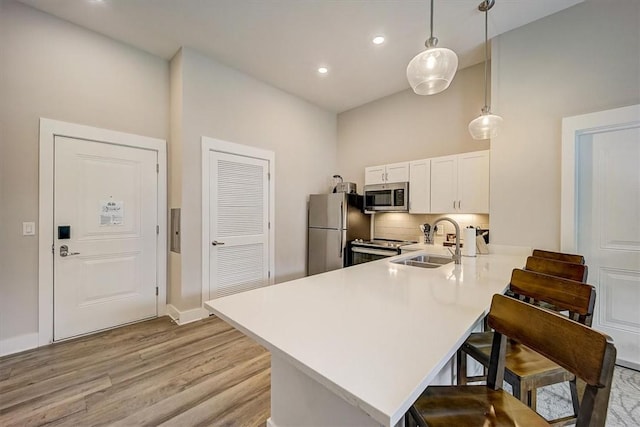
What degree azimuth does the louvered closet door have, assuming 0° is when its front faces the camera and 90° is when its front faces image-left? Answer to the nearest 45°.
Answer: approximately 315°

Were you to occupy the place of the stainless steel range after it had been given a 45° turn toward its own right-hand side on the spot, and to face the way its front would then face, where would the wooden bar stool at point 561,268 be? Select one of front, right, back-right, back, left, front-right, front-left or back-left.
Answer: back-left

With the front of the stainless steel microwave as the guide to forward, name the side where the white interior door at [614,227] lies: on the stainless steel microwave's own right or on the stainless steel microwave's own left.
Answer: on the stainless steel microwave's own left

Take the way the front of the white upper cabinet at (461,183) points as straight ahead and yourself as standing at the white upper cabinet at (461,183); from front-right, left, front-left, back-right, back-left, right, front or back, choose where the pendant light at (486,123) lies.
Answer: front-left

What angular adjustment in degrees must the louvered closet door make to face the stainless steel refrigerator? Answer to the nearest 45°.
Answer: approximately 45° to its left

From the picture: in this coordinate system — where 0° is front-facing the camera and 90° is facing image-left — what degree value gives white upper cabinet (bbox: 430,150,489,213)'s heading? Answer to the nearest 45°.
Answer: approximately 45°

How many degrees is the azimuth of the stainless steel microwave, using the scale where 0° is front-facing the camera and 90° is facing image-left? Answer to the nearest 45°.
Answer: approximately 45°
